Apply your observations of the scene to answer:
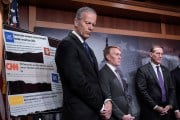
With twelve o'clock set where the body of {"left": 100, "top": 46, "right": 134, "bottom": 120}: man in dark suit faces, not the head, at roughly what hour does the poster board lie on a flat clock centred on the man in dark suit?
The poster board is roughly at 3 o'clock from the man in dark suit.

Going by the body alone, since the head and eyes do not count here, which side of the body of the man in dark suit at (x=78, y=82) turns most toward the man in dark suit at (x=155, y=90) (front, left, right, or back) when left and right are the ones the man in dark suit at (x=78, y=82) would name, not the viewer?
left

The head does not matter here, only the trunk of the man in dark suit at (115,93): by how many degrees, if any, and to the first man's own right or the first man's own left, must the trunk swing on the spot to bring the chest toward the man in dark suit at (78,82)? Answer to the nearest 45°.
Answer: approximately 45° to the first man's own right

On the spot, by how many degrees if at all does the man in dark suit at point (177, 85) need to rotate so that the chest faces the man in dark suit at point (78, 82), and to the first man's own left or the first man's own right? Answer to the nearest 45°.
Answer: approximately 45° to the first man's own right

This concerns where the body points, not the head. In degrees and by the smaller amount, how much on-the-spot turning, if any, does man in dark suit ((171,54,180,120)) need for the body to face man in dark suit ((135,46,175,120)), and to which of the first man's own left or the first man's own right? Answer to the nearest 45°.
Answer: approximately 90° to the first man's own right

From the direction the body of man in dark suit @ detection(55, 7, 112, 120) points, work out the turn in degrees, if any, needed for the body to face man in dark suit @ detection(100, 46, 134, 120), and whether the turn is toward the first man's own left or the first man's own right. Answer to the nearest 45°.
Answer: approximately 135° to the first man's own left

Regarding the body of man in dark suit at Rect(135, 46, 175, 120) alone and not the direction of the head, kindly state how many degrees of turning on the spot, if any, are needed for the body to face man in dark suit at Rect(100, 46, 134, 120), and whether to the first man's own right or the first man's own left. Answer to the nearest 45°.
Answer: approximately 90° to the first man's own right

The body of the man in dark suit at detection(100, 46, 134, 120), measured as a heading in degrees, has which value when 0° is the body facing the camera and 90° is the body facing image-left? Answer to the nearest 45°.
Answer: approximately 315°

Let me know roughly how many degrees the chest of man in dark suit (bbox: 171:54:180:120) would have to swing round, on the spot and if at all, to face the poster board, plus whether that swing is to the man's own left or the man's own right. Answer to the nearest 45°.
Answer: approximately 90° to the man's own right

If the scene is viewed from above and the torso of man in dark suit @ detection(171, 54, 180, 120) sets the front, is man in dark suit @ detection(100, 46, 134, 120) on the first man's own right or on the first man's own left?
on the first man's own right
